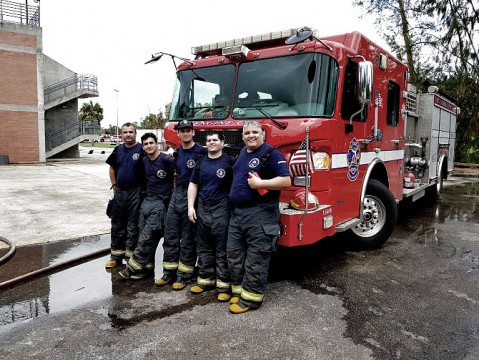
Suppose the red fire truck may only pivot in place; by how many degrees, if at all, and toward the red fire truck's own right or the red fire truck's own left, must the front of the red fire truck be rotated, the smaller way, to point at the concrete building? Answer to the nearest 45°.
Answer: approximately 90° to the red fire truck's own right

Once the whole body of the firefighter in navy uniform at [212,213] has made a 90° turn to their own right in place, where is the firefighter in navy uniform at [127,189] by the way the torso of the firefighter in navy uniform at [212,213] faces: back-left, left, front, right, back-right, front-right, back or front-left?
front-right

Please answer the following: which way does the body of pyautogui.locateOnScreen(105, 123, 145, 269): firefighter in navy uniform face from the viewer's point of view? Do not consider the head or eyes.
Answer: toward the camera

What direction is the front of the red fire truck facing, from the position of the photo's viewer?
facing the viewer and to the left of the viewer

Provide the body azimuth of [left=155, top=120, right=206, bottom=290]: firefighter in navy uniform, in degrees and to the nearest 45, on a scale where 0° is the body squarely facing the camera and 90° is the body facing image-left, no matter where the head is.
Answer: approximately 45°

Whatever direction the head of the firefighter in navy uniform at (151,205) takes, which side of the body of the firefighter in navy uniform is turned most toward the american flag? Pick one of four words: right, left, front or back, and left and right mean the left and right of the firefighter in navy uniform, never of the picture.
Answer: left

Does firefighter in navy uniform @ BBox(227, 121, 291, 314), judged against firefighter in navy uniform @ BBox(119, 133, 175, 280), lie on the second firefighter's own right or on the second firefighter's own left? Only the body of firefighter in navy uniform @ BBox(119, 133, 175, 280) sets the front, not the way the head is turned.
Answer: on the second firefighter's own left

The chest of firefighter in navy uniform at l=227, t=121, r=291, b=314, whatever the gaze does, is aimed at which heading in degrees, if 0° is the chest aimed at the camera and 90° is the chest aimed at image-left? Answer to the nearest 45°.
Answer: approximately 45°

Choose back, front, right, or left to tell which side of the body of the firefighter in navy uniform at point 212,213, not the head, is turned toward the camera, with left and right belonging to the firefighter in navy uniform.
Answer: front

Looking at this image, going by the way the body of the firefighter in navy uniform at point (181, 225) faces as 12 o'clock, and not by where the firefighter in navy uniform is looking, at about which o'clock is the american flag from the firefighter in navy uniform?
The american flag is roughly at 8 o'clock from the firefighter in navy uniform.

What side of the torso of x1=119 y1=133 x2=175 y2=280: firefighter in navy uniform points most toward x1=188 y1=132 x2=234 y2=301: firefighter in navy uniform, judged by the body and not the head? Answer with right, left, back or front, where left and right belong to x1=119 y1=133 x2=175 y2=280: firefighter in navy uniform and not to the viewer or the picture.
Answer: left
